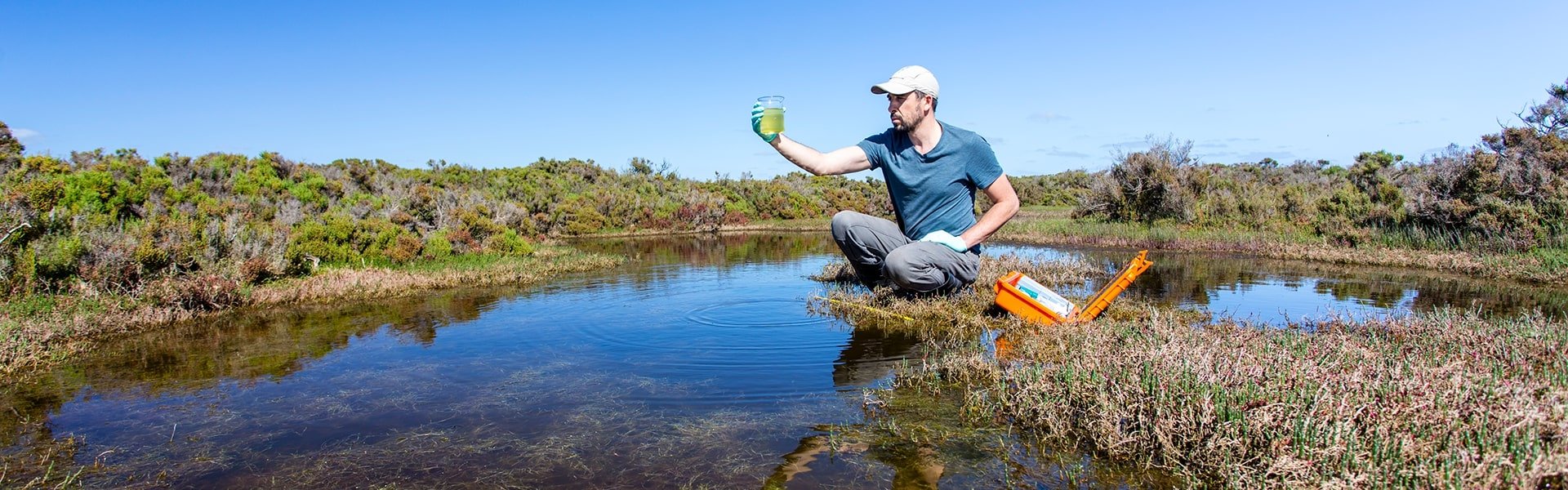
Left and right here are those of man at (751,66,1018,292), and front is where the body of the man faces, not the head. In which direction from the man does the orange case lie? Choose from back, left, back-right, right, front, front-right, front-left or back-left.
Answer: left

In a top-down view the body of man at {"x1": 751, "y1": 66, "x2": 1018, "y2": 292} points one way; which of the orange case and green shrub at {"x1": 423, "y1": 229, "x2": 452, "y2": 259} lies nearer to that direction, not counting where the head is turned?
the green shrub

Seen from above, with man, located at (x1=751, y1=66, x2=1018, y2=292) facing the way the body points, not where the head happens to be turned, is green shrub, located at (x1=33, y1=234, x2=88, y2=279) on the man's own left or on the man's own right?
on the man's own right

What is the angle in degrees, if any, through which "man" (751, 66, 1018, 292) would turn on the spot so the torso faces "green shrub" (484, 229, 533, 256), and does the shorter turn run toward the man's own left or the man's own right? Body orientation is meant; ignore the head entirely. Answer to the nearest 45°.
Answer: approximately 90° to the man's own right

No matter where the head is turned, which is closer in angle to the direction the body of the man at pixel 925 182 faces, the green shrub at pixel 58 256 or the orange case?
the green shrub

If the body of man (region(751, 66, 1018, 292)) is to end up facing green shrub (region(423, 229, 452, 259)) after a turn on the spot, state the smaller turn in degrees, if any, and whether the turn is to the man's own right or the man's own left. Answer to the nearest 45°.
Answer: approximately 90° to the man's own right

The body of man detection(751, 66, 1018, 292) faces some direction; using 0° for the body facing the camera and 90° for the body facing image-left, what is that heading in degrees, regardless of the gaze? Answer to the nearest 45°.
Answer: approximately 45°

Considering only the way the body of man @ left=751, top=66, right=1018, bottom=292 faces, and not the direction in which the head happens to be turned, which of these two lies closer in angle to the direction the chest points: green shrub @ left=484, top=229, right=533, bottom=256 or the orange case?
the green shrub
